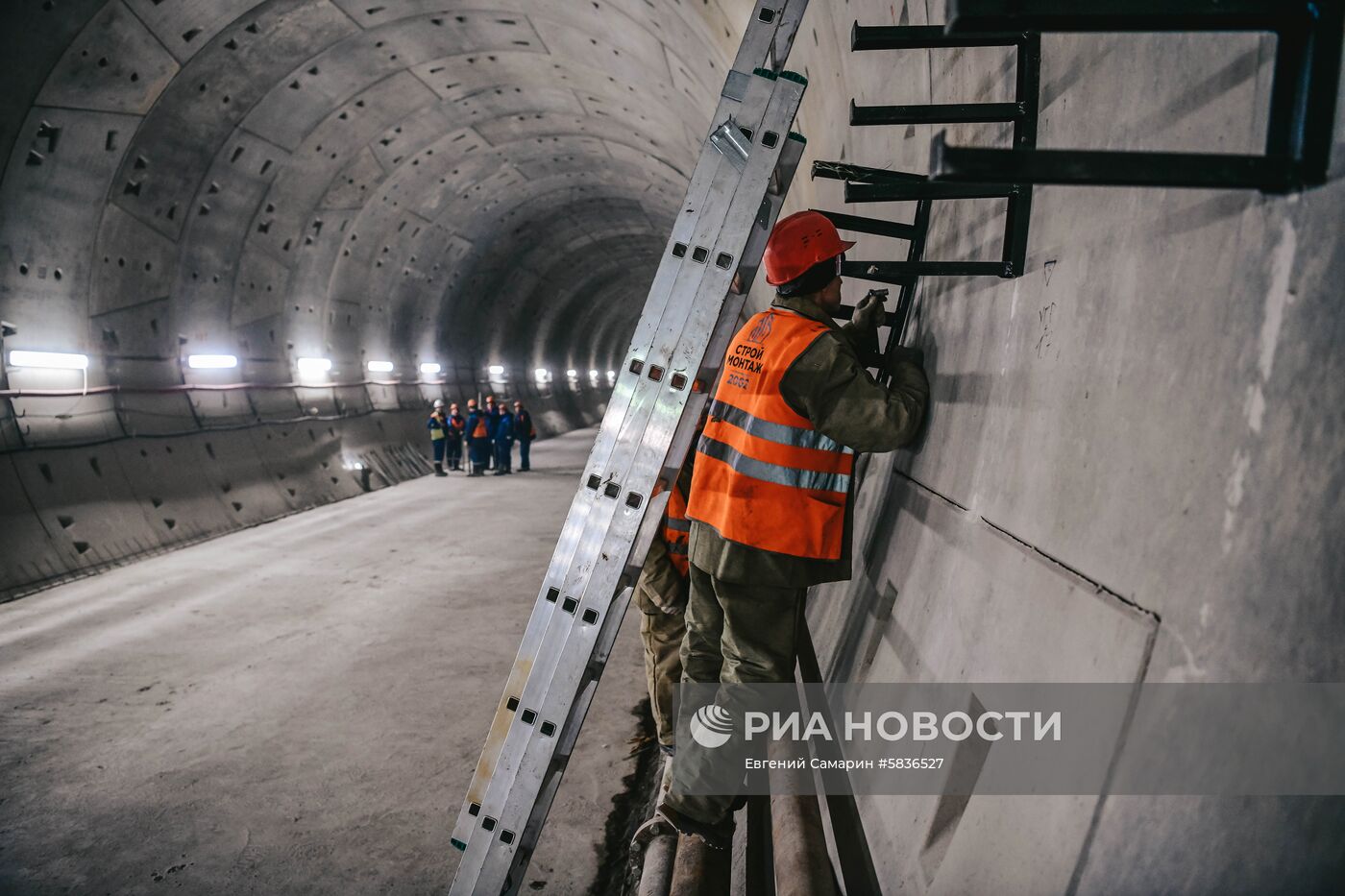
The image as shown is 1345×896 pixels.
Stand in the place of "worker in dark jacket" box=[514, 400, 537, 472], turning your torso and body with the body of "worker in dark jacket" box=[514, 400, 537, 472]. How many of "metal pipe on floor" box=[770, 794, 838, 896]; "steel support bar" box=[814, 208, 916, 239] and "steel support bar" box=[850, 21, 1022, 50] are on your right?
0

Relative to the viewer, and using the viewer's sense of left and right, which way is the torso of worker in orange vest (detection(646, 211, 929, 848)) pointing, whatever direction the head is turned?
facing away from the viewer and to the right of the viewer

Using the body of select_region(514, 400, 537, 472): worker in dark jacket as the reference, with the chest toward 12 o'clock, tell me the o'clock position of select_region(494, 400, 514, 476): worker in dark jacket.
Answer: select_region(494, 400, 514, 476): worker in dark jacket is roughly at 12 o'clock from select_region(514, 400, 537, 472): worker in dark jacket.

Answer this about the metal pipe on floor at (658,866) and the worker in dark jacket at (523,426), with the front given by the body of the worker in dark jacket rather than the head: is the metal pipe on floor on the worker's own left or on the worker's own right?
on the worker's own left

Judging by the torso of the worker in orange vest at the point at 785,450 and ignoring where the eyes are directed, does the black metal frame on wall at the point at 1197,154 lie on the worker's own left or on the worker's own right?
on the worker's own right

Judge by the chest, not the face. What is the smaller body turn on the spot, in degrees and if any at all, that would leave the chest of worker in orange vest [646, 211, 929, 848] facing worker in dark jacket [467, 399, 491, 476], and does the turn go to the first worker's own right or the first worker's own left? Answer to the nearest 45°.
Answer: approximately 90° to the first worker's own left

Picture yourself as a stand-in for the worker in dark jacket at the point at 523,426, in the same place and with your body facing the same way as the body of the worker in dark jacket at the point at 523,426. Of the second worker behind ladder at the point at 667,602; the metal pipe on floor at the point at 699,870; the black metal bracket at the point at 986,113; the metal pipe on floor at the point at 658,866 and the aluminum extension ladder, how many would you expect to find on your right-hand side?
0

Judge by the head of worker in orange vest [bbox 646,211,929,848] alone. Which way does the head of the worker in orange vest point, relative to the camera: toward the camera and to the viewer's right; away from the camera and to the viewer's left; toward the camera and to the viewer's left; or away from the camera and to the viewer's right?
away from the camera and to the viewer's right

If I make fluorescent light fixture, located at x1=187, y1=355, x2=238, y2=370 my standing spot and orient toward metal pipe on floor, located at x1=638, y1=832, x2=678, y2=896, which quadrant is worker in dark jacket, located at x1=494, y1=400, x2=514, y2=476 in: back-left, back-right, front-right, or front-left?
back-left

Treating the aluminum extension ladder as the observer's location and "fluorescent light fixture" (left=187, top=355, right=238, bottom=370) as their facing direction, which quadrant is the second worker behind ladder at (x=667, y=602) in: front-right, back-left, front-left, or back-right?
front-right

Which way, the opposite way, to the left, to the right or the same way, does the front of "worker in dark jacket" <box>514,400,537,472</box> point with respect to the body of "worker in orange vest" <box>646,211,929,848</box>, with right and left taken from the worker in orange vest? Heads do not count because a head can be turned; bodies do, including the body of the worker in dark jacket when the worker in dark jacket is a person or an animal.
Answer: the opposite way

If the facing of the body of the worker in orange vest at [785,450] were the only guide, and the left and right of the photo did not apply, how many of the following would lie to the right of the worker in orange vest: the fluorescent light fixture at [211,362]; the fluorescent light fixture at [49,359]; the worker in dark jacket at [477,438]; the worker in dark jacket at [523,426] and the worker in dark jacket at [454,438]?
0

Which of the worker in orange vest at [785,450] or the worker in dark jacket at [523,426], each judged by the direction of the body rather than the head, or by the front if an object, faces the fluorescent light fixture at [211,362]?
the worker in dark jacket

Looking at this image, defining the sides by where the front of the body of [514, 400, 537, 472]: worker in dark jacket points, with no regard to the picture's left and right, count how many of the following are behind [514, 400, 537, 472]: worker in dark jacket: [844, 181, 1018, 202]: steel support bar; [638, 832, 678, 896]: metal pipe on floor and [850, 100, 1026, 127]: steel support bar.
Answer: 0

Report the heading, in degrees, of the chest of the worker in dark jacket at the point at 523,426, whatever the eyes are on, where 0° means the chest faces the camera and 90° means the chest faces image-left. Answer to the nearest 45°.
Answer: approximately 45°
